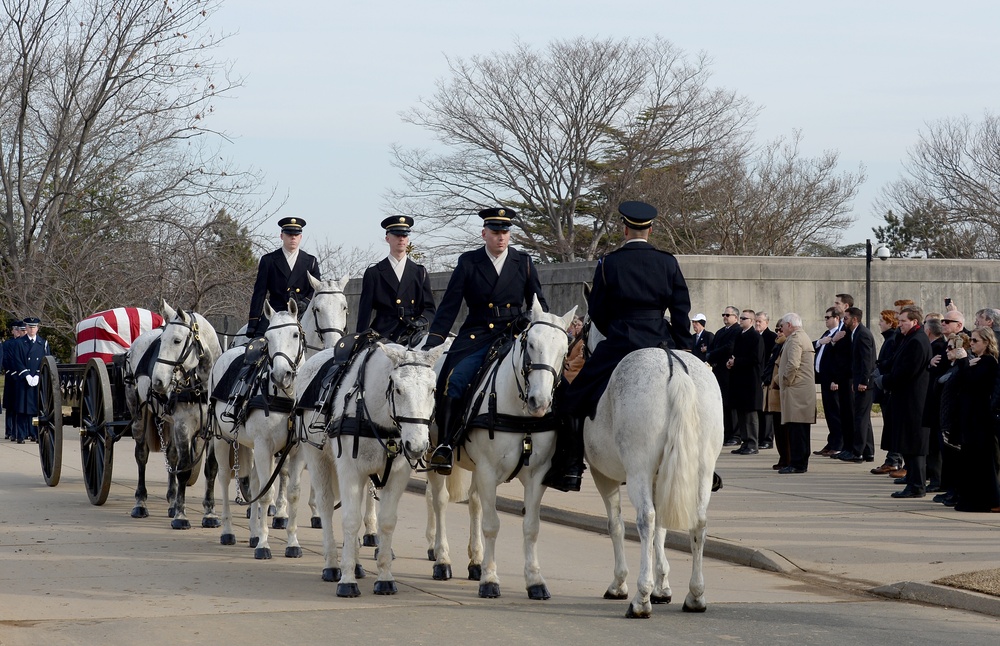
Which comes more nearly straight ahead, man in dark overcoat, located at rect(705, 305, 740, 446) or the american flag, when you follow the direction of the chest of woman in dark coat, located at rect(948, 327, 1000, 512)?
the american flag

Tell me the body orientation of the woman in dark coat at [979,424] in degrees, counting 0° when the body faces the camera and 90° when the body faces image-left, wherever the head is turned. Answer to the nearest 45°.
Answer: approximately 90°

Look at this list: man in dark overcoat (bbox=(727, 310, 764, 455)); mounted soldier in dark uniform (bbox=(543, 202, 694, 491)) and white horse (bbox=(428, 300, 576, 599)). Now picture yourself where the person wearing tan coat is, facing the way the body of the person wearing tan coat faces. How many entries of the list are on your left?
2

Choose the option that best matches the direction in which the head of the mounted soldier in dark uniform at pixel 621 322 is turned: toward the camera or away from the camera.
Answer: away from the camera

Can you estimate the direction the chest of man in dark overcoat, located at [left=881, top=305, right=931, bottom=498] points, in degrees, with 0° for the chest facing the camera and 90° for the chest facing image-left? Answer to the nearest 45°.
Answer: approximately 90°

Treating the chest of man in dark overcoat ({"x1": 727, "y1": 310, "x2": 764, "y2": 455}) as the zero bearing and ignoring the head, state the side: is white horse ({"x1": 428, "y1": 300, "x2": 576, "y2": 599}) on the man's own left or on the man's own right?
on the man's own left

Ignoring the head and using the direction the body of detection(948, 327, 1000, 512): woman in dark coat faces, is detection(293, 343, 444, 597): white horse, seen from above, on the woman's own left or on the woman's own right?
on the woman's own left

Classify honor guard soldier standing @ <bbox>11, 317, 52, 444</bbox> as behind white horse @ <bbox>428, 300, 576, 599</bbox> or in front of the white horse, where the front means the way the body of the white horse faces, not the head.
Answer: behind

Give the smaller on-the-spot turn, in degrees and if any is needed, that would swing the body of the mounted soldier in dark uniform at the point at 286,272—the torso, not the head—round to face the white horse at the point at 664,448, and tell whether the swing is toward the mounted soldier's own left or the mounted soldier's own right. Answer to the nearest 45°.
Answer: approximately 45° to the mounted soldier's own left

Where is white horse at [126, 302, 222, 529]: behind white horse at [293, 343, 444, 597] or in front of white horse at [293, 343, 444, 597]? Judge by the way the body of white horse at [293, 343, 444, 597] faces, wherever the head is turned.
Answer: behind

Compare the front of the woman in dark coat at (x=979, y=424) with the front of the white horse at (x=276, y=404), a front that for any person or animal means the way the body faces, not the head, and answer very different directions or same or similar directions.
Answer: very different directions

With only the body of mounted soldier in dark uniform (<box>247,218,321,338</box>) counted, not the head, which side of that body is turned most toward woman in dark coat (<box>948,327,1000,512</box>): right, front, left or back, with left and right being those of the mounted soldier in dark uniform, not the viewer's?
left

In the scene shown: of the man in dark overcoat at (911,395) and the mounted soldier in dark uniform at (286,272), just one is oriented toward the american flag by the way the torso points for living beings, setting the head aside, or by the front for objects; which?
the man in dark overcoat

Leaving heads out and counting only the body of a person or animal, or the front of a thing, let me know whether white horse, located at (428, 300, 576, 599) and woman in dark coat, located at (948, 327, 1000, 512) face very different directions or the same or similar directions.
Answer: very different directions

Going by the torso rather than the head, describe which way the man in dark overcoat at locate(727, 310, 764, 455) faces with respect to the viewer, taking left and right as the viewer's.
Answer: facing to the left of the viewer
